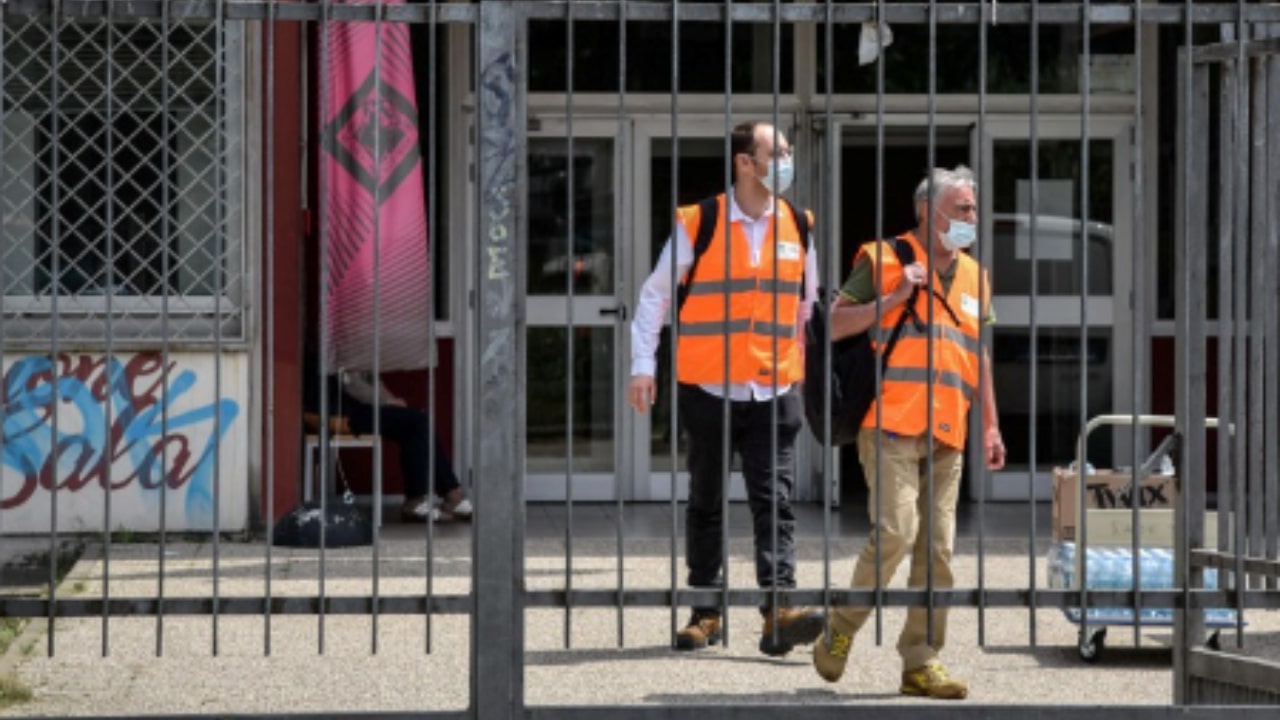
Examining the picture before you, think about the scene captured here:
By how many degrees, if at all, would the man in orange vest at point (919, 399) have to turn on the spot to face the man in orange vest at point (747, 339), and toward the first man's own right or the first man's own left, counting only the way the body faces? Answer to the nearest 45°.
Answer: approximately 180°

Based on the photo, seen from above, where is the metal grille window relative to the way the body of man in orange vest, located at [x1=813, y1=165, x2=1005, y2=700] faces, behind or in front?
behind

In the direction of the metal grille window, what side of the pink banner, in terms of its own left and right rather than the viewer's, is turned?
right

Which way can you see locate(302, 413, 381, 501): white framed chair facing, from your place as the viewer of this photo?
facing to the right of the viewer

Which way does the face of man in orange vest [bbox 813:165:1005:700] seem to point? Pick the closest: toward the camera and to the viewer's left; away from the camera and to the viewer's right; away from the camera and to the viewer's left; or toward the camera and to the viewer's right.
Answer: toward the camera and to the viewer's right

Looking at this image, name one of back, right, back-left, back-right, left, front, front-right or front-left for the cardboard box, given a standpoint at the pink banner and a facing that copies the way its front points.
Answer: front-left

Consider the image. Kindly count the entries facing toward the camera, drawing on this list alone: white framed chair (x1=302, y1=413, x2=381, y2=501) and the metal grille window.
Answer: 1

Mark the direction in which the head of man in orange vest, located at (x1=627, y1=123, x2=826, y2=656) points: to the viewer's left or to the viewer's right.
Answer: to the viewer's right

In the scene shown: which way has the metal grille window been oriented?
toward the camera

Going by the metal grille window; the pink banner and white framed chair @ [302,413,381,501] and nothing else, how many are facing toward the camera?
2
